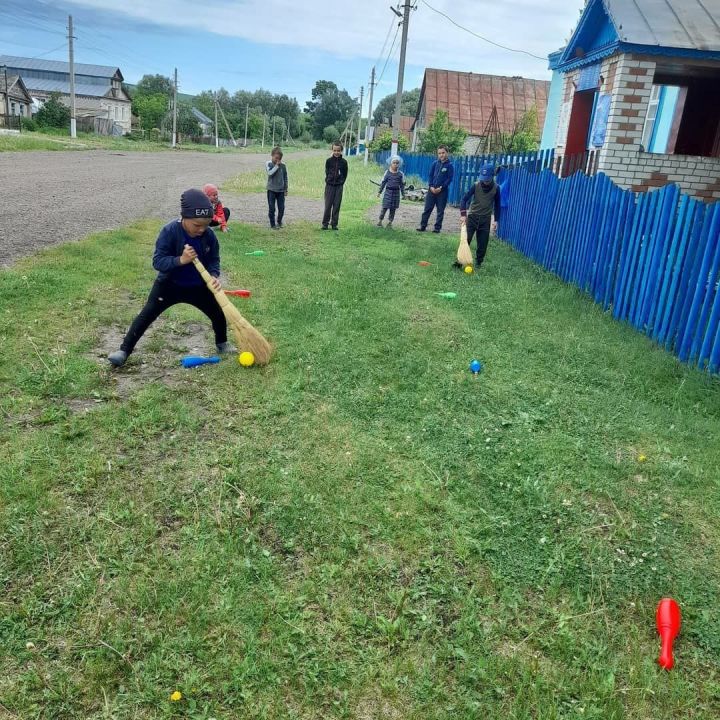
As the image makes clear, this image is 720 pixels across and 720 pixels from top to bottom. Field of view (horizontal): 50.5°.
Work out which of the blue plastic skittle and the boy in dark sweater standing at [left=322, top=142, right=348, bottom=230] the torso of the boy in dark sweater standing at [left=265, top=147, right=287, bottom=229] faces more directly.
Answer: the blue plastic skittle

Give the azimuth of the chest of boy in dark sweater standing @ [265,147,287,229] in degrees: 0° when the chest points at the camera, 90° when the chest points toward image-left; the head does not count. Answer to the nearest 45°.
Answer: approximately 0°

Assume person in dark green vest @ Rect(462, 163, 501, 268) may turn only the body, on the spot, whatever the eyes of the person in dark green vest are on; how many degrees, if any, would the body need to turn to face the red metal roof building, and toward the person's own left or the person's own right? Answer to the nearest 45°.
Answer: approximately 180°

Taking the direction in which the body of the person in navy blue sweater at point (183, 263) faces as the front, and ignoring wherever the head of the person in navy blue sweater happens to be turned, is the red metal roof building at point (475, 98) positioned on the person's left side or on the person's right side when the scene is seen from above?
on the person's left side

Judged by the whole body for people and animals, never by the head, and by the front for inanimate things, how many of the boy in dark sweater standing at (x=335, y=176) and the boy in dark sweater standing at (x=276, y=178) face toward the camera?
2

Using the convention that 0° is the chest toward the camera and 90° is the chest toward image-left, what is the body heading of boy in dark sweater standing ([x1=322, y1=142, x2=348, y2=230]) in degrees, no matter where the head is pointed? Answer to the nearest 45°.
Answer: approximately 0°

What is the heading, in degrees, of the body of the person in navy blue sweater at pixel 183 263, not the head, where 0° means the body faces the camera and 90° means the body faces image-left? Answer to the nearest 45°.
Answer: approximately 315°

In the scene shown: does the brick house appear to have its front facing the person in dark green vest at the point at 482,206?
yes

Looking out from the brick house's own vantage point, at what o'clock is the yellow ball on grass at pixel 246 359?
The yellow ball on grass is roughly at 11 o'clock from the brick house.

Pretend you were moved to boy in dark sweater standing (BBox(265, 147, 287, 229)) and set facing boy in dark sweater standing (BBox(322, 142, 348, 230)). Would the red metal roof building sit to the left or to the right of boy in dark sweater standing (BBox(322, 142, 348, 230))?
left

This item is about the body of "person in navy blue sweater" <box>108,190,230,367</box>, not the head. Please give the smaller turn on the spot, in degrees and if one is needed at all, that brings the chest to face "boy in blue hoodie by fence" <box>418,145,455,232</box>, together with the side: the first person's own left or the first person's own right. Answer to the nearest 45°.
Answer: approximately 90° to the first person's own left

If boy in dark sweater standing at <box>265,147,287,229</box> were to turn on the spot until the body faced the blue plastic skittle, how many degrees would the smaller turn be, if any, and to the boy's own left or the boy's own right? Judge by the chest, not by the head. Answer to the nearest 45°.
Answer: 0° — they already face it
